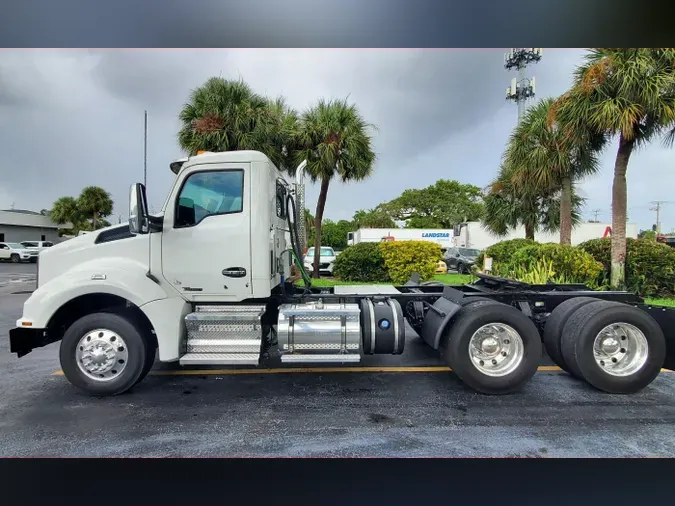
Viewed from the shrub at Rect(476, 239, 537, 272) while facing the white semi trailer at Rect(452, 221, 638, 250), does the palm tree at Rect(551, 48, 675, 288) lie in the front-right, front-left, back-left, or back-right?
back-right

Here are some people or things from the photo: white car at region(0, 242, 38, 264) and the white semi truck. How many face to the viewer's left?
1

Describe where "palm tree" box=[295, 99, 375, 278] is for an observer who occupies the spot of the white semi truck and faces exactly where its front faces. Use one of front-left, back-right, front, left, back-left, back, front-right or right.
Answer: right

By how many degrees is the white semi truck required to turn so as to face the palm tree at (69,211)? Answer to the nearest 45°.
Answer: approximately 45° to its right

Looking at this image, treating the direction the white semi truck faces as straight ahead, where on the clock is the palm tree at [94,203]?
The palm tree is roughly at 2 o'clock from the white semi truck.

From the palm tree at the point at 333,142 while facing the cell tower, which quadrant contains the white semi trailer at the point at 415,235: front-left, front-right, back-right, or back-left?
front-left

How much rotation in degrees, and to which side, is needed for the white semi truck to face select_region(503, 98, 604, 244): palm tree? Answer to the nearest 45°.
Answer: approximately 135° to its right

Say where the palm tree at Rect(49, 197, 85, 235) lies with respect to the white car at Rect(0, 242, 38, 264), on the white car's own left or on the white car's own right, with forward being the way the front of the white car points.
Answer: on the white car's own left

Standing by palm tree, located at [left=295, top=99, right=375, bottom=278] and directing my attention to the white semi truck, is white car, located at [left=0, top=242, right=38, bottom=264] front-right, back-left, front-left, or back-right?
back-right

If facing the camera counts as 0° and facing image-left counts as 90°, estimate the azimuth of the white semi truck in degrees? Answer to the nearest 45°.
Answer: approximately 90°

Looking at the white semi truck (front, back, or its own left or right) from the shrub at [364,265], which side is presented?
right

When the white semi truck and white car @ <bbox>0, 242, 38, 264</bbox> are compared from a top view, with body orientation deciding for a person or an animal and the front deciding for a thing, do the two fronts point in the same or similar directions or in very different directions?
very different directions

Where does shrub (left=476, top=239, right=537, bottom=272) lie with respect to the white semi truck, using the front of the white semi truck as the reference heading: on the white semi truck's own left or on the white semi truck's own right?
on the white semi truck's own right

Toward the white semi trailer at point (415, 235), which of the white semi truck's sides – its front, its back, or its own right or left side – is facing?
right
